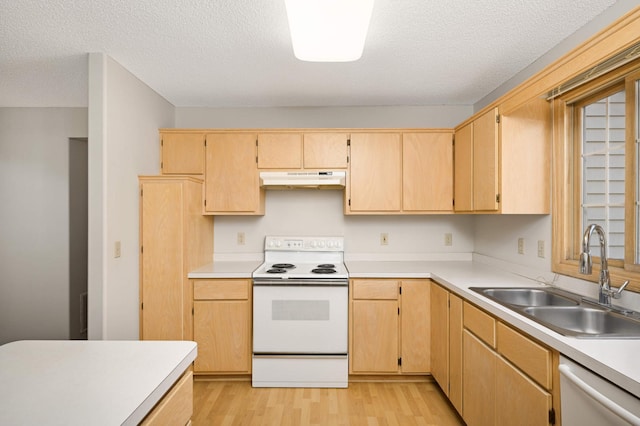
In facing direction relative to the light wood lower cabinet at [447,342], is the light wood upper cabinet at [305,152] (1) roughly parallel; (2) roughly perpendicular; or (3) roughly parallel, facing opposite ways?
roughly perpendicular

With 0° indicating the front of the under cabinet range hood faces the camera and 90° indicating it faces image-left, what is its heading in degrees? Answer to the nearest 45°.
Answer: approximately 0°

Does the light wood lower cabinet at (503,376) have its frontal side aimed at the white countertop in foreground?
yes

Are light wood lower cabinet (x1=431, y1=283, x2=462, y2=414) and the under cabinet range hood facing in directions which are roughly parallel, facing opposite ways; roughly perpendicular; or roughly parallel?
roughly perpendicular

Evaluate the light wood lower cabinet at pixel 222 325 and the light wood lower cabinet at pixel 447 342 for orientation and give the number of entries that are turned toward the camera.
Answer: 1

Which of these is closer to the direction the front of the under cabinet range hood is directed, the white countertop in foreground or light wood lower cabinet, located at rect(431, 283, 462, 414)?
the white countertop in foreground

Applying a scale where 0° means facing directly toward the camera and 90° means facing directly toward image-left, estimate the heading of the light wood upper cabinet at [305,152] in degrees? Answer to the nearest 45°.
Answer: approximately 0°

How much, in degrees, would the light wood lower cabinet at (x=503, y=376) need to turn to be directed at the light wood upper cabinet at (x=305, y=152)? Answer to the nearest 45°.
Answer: approximately 90° to its right
